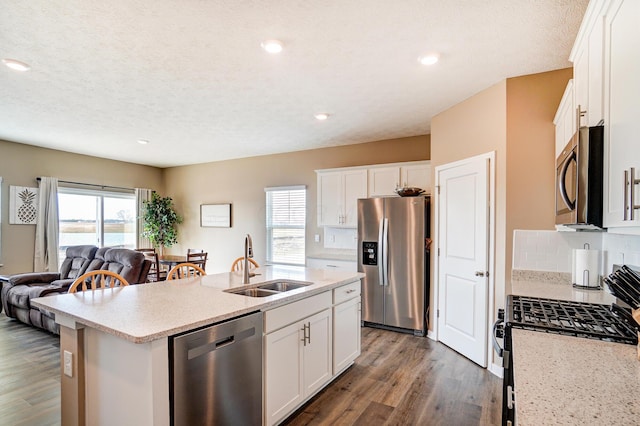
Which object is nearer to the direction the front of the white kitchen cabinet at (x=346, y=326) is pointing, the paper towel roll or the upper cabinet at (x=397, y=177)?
the paper towel roll

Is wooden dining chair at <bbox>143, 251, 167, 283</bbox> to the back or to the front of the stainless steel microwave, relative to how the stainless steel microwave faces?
to the front

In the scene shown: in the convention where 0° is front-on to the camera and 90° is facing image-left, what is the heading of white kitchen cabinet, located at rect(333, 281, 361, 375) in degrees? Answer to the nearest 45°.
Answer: approximately 315°

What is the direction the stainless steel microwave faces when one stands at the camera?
facing to the left of the viewer

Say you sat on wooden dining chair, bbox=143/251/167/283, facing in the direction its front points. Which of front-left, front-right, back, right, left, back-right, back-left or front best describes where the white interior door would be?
right

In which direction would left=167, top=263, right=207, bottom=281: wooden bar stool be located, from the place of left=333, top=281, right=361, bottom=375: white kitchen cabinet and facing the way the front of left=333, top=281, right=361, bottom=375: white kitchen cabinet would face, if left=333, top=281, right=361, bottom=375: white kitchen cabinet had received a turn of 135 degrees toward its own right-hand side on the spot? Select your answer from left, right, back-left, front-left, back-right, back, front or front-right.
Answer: front

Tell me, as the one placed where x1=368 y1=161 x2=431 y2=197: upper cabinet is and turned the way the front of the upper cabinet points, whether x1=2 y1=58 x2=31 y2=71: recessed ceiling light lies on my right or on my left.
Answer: on my right

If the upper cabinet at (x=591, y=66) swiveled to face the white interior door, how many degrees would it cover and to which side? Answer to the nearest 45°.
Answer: approximately 45° to its right

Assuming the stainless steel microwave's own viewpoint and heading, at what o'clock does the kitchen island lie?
The kitchen island is roughly at 11 o'clock from the stainless steel microwave.

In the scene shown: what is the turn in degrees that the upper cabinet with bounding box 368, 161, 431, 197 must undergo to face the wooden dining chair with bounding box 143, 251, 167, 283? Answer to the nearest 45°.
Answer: approximately 90° to its right

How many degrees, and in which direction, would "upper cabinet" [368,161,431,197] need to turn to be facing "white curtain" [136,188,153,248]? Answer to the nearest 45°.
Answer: approximately 90° to its right

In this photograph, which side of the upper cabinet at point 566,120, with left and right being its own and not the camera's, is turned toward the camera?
left

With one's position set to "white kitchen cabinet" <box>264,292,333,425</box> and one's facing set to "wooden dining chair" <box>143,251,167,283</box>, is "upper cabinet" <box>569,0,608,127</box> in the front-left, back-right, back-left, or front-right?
back-right

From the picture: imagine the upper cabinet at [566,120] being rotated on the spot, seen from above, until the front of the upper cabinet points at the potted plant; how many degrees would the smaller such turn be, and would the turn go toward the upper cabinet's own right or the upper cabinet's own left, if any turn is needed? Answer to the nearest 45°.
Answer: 0° — it already faces it
